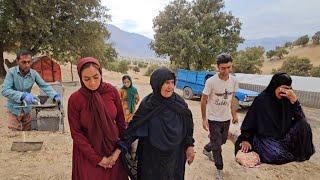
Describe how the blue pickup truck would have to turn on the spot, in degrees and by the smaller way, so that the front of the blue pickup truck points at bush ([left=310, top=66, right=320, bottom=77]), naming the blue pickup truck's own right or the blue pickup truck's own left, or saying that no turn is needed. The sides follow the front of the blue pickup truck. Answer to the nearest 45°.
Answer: approximately 90° to the blue pickup truck's own left

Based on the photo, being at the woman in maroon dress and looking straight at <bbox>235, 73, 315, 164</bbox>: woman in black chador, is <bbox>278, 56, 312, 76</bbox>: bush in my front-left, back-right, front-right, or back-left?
front-left

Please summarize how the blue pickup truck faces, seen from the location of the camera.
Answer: facing the viewer and to the right of the viewer

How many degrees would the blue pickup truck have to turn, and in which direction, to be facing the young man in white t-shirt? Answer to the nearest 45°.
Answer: approximately 45° to its right

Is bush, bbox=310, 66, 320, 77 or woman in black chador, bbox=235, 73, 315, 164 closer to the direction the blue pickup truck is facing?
the woman in black chador

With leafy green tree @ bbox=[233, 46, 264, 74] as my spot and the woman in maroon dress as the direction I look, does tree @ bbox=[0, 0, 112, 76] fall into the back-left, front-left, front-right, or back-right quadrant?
front-right
